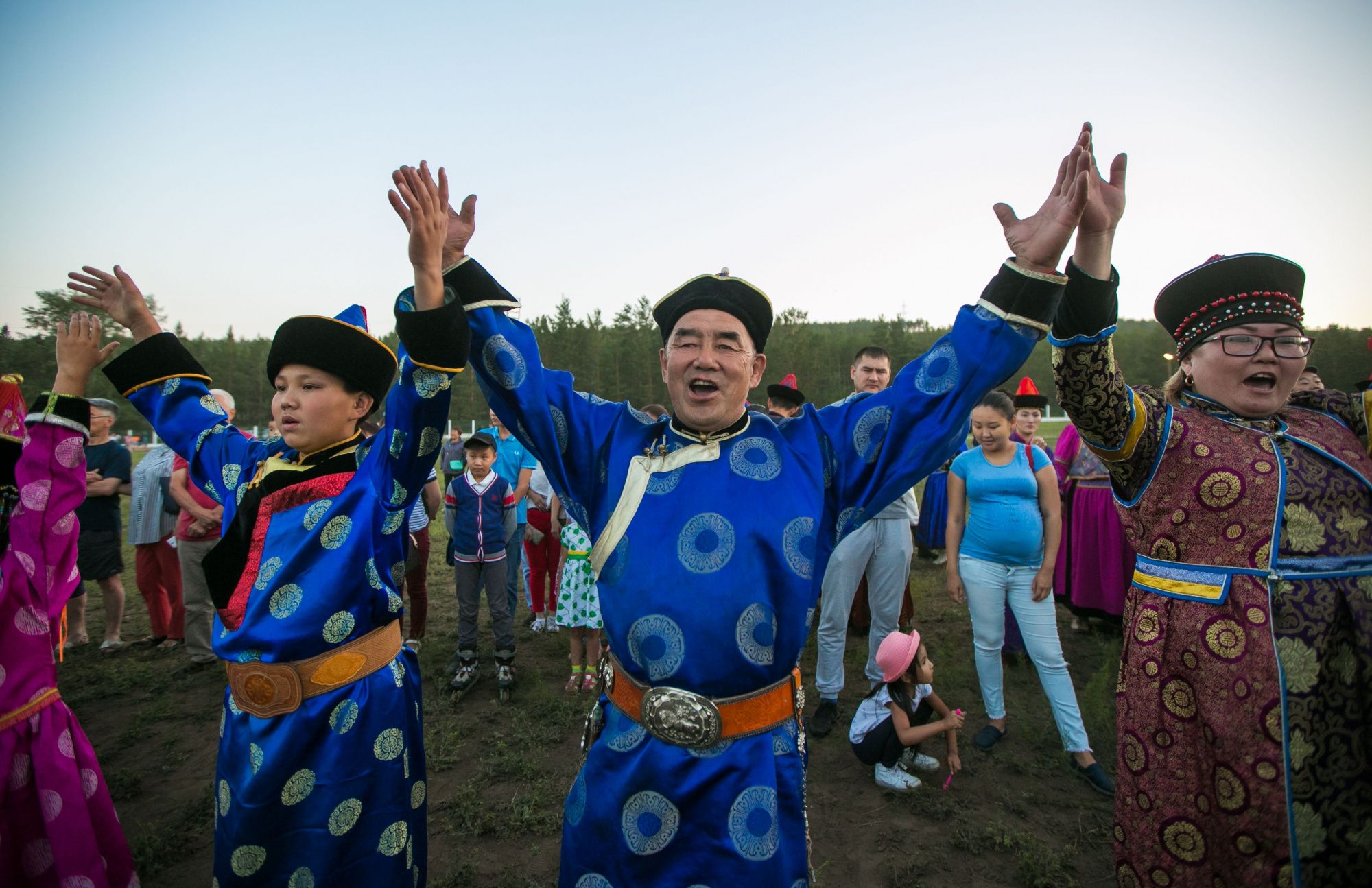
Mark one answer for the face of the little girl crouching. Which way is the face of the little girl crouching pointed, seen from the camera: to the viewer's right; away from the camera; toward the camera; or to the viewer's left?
to the viewer's right

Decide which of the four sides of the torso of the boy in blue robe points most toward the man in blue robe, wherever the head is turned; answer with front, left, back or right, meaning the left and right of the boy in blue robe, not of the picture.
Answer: left

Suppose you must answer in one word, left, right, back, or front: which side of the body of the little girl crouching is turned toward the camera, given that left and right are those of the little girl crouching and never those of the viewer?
right

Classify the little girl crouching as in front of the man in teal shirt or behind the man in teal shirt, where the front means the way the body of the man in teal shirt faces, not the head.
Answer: in front

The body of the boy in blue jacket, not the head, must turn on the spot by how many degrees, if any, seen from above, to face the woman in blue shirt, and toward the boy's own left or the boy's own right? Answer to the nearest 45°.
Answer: approximately 45° to the boy's own left

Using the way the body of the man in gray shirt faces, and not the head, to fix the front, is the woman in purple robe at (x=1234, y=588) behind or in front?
in front

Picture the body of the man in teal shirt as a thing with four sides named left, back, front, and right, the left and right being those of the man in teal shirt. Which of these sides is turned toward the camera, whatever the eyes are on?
front

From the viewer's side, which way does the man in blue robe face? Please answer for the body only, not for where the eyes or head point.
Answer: toward the camera
